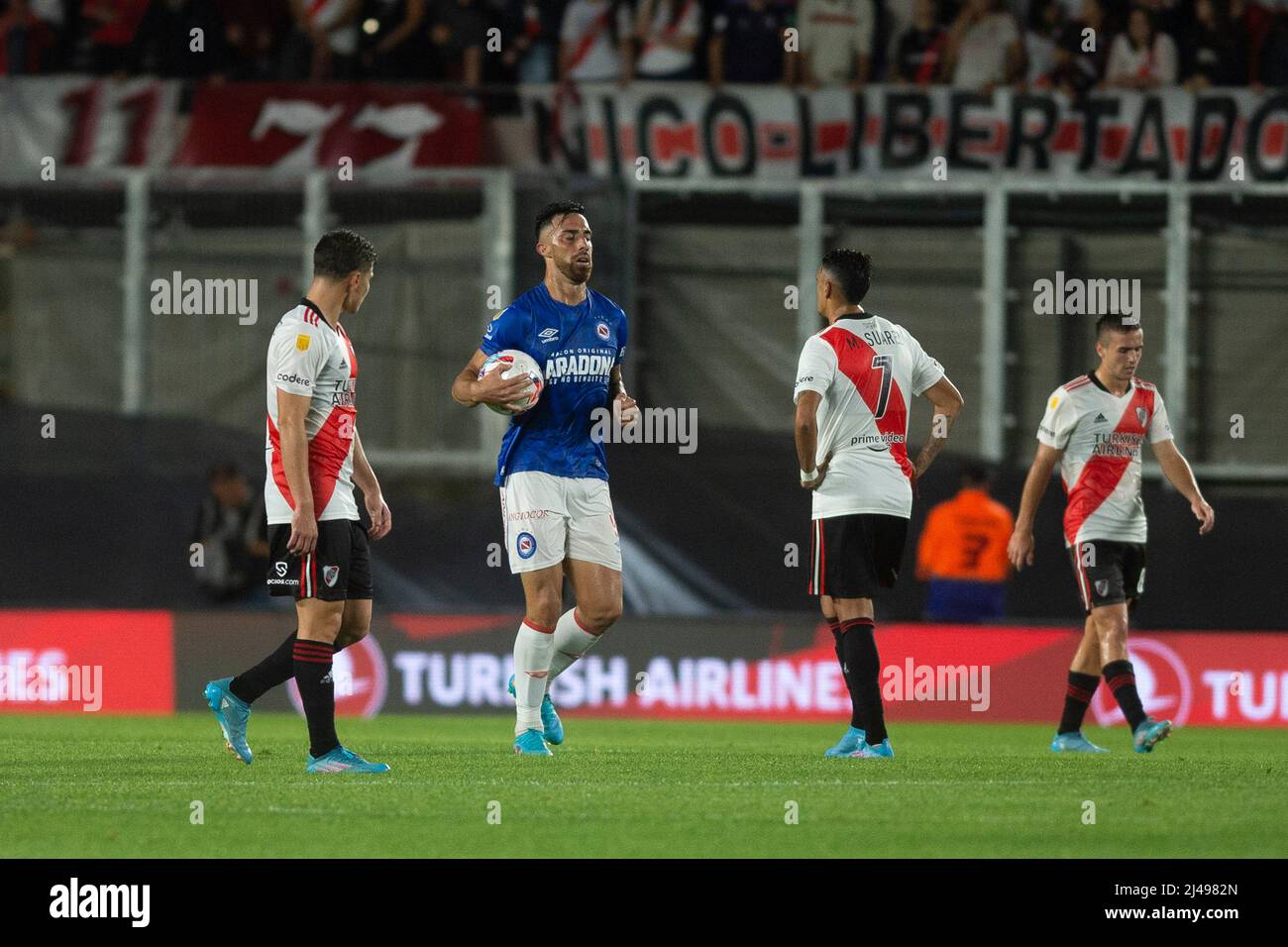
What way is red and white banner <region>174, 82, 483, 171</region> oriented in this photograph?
toward the camera

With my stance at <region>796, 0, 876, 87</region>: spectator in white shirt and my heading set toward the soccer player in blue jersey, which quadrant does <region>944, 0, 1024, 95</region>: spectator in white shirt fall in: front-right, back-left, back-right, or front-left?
back-left

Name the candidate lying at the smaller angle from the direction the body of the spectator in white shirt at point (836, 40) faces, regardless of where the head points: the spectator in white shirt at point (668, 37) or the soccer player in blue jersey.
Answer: the soccer player in blue jersey

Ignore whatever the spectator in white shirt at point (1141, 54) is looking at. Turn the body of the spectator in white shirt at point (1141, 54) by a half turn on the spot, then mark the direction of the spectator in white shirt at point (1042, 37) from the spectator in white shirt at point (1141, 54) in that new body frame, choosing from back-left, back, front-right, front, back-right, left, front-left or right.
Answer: left

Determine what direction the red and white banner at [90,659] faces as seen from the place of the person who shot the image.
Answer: facing the viewer

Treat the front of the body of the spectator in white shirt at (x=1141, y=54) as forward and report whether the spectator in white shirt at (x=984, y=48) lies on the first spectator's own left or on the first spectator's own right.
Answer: on the first spectator's own right

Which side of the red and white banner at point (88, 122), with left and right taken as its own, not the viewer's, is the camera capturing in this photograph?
front

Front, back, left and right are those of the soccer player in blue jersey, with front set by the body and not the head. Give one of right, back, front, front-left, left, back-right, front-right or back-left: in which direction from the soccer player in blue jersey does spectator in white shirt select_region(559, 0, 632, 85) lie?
back-left

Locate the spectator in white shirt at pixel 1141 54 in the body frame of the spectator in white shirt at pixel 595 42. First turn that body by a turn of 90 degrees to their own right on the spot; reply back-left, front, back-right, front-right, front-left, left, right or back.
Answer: back

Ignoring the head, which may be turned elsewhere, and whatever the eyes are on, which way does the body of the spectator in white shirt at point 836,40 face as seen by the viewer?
toward the camera

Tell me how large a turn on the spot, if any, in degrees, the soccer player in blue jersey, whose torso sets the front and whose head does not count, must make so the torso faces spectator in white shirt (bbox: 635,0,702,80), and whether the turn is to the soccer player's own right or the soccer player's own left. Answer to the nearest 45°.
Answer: approximately 135° to the soccer player's own left
